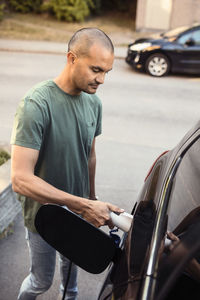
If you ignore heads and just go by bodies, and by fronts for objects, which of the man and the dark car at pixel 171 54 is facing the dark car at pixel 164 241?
the man

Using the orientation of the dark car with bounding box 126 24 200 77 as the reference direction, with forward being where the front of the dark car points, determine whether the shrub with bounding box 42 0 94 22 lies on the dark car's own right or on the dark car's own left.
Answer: on the dark car's own right

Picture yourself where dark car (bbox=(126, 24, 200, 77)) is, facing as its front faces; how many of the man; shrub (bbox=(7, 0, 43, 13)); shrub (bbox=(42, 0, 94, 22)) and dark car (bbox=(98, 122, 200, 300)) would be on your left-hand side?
2

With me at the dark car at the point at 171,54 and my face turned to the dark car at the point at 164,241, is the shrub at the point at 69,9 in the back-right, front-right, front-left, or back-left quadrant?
back-right

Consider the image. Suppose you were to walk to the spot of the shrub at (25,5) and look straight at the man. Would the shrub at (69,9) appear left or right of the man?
left

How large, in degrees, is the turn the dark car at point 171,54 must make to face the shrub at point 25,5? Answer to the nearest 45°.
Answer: approximately 45° to its right

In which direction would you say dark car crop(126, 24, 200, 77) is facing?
to the viewer's left

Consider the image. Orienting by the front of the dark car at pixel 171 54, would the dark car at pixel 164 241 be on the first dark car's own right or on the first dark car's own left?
on the first dark car's own left

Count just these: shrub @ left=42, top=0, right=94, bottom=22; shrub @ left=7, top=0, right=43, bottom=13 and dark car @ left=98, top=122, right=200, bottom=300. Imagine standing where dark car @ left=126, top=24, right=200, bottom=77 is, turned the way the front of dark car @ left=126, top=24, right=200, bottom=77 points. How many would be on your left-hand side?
1

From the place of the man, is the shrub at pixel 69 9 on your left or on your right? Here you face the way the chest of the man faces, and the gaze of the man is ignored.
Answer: on your left

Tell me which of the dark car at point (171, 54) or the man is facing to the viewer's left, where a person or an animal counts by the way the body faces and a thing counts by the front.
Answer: the dark car

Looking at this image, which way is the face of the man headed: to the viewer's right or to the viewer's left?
to the viewer's right

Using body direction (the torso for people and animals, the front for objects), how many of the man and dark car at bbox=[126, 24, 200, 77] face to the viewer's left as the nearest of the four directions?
1
